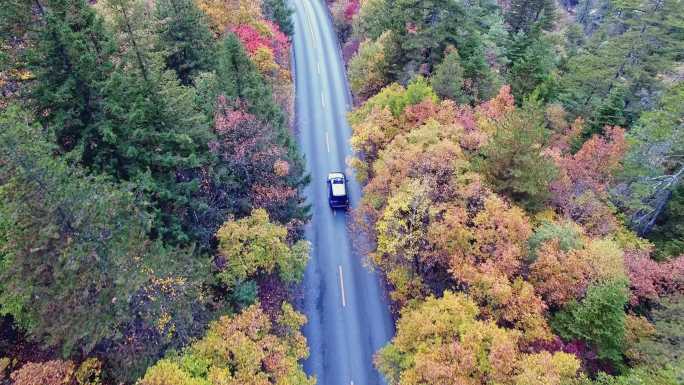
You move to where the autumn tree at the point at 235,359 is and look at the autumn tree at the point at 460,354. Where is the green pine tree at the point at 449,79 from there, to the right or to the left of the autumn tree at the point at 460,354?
left

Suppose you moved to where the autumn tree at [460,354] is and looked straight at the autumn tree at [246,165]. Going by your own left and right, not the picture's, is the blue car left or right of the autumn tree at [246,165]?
right

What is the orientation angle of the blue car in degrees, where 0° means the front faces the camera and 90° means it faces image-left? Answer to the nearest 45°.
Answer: approximately 180°

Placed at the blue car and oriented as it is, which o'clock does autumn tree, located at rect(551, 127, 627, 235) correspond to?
The autumn tree is roughly at 4 o'clock from the blue car.

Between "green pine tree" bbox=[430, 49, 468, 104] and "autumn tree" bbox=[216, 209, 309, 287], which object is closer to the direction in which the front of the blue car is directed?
the green pine tree

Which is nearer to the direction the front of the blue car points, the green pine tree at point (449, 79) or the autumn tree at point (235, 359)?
the green pine tree

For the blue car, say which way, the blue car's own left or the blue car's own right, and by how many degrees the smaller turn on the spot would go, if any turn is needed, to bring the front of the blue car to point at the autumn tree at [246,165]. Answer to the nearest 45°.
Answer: approximately 135° to the blue car's own left

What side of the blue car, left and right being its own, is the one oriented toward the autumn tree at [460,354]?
back
